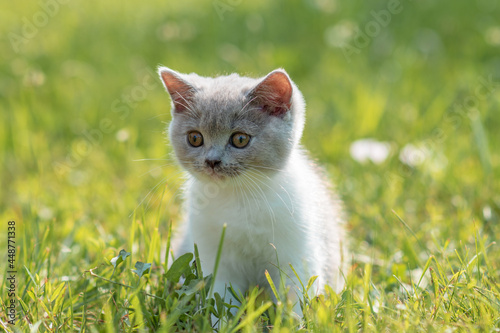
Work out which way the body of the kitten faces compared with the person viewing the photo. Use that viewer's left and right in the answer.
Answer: facing the viewer and to the left of the viewer
